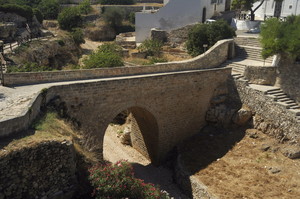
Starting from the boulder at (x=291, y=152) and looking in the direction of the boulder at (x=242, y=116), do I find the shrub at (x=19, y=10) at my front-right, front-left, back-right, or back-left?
front-left

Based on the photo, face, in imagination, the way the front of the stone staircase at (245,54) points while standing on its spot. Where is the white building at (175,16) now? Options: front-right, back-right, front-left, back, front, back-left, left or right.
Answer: back-right

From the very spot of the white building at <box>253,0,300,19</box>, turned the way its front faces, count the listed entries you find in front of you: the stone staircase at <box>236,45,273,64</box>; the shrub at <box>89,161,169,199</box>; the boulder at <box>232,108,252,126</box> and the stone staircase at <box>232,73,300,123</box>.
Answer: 4

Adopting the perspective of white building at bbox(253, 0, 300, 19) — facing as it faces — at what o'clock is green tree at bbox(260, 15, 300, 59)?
The green tree is roughly at 12 o'clock from the white building.

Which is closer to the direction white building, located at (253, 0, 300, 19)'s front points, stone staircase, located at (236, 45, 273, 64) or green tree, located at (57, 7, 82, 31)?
the stone staircase

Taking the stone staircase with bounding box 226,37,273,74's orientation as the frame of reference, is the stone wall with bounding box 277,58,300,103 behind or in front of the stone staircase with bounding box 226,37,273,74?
in front

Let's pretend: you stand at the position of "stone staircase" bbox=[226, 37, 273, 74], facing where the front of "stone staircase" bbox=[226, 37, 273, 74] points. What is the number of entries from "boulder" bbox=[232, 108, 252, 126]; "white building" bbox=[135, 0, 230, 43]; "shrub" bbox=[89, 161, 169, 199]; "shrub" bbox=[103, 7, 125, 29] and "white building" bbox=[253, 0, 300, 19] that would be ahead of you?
2

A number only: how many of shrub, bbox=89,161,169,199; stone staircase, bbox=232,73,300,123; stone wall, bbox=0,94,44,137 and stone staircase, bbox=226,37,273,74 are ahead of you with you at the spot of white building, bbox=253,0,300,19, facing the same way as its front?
4

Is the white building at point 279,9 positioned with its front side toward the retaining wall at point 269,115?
yes

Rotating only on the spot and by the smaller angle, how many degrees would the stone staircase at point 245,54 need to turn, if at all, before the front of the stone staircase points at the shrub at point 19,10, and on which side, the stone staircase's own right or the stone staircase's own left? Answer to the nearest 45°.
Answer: approximately 90° to the stone staircase's own right

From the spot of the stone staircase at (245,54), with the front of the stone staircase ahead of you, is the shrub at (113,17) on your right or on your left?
on your right

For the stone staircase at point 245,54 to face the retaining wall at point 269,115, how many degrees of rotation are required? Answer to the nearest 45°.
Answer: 0° — it already faces it

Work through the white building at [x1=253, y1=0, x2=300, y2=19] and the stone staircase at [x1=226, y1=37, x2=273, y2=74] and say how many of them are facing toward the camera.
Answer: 2

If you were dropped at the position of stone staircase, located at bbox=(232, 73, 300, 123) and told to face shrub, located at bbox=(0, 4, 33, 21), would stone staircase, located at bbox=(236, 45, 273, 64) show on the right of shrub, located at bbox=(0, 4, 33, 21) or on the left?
right

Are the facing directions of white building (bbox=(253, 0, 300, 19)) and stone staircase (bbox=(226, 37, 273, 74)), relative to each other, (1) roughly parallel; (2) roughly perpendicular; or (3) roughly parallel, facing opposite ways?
roughly parallel

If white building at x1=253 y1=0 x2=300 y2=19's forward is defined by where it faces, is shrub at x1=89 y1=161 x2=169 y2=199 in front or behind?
in front

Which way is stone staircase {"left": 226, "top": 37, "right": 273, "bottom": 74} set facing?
toward the camera

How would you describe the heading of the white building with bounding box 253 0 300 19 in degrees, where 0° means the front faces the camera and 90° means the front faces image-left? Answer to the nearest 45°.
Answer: approximately 0°

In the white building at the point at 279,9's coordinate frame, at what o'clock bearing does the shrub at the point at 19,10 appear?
The shrub is roughly at 2 o'clock from the white building.

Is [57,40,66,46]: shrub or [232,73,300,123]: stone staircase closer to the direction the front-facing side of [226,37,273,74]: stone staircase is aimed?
the stone staircase
